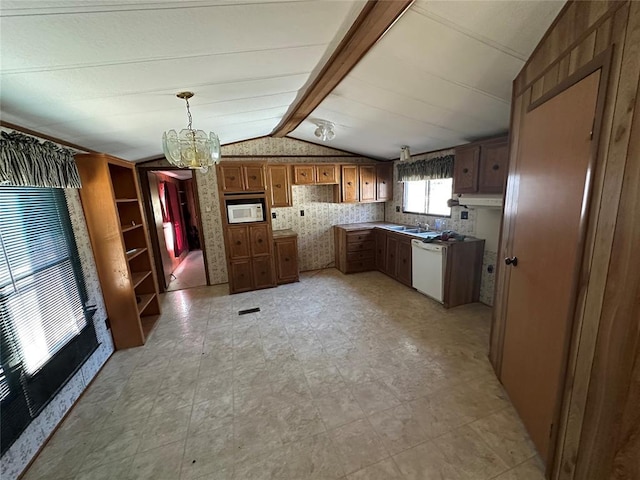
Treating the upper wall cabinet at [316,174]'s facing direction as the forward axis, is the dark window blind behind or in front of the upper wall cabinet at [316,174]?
in front

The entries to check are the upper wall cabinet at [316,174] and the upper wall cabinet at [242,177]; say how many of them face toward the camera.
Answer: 2

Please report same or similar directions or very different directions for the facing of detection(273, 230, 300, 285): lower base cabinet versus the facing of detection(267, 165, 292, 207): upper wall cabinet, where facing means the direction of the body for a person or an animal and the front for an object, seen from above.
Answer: same or similar directions

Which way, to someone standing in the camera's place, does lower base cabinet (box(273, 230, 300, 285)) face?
facing the viewer

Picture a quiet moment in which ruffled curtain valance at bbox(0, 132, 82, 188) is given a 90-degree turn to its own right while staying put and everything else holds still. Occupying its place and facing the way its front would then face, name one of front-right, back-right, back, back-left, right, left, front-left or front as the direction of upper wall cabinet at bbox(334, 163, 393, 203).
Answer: back-left

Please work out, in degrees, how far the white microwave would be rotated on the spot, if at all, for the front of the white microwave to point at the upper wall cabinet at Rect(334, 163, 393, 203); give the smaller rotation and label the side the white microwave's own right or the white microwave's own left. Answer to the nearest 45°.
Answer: approximately 90° to the white microwave's own left

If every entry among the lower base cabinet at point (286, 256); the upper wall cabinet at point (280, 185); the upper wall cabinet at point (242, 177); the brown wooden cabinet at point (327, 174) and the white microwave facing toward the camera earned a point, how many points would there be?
5

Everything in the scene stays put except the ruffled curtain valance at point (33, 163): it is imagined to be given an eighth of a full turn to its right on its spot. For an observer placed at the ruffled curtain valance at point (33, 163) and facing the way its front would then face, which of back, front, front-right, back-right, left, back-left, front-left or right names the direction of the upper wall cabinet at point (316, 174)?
left

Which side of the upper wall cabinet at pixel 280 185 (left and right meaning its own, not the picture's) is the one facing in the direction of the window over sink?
left

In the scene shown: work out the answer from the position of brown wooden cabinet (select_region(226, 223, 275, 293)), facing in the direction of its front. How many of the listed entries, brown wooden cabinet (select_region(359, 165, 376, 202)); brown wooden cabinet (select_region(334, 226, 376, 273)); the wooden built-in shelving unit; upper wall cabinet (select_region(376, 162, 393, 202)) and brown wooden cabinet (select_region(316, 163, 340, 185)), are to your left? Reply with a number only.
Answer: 4

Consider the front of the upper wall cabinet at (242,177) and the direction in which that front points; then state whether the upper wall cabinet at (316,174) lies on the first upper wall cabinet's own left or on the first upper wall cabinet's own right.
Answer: on the first upper wall cabinet's own left

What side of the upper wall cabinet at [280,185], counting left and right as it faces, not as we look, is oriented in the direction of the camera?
front

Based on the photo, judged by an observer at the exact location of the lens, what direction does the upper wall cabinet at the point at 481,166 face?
facing the viewer and to the left of the viewer

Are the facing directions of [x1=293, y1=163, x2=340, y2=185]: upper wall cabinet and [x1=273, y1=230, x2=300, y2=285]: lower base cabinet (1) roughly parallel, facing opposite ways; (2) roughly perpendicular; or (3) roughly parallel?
roughly parallel

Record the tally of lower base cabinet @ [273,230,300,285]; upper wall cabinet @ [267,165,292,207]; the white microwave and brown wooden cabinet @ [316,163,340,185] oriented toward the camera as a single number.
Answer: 4

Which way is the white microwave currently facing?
toward the camera

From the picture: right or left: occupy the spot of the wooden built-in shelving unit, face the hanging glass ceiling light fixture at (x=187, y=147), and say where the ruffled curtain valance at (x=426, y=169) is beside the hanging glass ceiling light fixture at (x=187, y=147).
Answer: left
